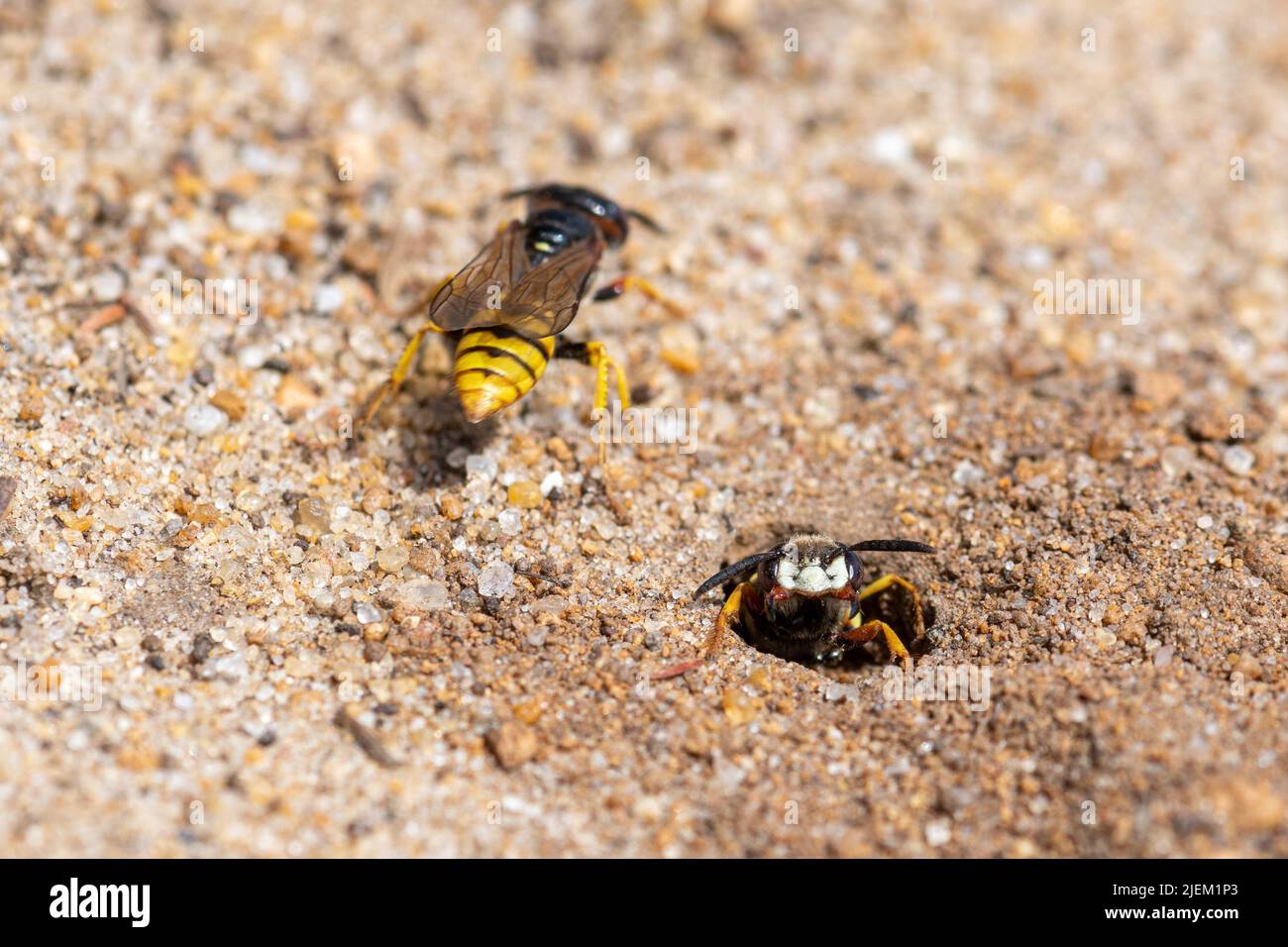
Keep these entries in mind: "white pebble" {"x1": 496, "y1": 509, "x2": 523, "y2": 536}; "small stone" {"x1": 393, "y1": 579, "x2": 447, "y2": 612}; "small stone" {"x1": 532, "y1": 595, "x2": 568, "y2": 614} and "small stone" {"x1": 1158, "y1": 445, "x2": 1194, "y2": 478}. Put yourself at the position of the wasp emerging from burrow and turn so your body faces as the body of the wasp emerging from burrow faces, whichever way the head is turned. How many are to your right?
3

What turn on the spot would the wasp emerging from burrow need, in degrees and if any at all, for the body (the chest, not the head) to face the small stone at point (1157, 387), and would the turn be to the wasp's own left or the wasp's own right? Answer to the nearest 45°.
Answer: approximately 135° to the wasp's own left

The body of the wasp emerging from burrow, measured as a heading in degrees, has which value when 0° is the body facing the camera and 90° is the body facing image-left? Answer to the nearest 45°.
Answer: approximately 0°

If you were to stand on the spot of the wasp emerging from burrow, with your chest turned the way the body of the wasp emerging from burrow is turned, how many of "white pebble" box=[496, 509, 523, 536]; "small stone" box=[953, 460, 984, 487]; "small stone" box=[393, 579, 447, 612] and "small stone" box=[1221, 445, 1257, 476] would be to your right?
2

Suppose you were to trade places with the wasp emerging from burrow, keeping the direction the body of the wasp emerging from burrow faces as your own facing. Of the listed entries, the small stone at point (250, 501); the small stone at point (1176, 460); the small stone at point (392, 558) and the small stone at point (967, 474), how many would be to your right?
2

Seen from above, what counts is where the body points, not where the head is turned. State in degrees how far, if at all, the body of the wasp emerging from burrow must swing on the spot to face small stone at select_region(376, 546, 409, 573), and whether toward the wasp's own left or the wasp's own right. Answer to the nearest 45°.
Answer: approximately 90° to the wasp's own right

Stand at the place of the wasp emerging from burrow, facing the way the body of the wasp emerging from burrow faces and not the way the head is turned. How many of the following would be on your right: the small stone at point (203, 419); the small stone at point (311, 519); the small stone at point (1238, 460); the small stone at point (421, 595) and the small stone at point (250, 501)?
4

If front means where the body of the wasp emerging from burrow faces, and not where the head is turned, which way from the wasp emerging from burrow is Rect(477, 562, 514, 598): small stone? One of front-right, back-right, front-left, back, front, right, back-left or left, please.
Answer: right

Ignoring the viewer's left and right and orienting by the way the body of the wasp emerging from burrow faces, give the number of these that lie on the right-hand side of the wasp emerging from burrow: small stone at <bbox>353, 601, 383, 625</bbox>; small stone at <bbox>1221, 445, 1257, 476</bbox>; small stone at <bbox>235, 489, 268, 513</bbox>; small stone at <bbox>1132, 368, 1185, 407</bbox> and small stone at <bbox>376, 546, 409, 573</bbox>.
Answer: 3

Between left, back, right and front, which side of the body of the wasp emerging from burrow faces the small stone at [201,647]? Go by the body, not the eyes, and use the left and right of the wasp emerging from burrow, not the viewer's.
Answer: right

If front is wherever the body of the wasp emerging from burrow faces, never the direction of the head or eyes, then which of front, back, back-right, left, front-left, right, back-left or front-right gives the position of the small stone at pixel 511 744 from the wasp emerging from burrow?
front-right

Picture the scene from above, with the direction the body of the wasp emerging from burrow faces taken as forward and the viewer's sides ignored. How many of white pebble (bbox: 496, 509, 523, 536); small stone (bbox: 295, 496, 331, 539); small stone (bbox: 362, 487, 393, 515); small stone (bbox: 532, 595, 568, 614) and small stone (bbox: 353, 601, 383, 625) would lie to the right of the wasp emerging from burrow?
5

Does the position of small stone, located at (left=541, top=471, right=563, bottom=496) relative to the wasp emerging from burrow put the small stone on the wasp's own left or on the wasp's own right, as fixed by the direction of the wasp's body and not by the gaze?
on the wasp's own right

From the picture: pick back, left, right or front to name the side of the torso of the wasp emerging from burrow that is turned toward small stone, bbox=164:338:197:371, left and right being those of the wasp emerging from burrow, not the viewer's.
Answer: right
